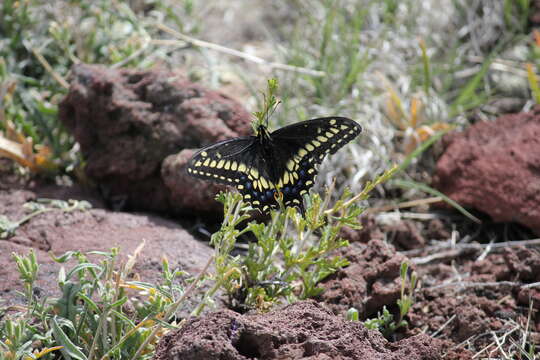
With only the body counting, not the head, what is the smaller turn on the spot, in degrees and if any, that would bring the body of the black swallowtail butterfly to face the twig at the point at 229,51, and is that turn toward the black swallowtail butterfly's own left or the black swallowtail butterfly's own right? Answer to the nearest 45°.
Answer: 0° — it already faces it

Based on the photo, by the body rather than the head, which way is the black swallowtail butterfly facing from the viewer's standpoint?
away from the camera

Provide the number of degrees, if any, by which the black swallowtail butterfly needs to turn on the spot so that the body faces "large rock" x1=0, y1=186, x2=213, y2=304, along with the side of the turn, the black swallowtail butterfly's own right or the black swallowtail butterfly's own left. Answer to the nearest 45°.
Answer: approximately 90° to the black swallowtail butterfly's own left

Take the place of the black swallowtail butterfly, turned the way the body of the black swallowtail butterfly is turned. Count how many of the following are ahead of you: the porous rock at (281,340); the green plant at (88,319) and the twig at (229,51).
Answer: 1

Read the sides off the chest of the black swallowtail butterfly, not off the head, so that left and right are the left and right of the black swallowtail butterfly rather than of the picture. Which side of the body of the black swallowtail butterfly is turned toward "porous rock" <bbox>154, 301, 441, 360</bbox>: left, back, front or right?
back

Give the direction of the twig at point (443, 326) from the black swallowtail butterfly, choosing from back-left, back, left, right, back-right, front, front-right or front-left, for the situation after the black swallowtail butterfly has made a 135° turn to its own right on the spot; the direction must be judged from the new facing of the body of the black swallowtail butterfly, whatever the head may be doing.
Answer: front-left

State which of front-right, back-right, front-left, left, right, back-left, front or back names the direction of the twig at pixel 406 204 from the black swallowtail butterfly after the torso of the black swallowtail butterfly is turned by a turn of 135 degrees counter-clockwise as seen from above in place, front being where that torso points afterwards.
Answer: back
